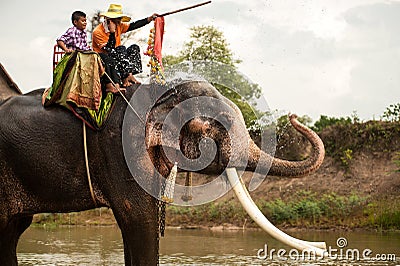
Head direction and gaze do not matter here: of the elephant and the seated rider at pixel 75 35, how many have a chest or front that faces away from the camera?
0

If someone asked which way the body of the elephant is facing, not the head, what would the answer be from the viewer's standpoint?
to the viewer's right

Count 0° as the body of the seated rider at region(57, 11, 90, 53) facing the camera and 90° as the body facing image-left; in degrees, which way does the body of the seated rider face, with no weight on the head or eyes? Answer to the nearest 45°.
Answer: approximately 315°

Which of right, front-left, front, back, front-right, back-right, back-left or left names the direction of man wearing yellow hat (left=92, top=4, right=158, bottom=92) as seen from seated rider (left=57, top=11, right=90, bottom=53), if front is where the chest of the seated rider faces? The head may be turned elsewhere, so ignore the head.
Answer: front
